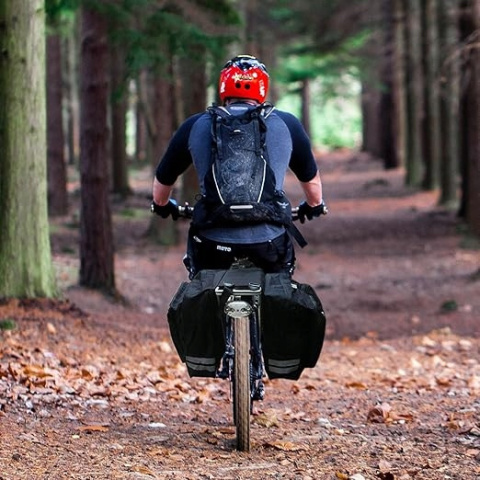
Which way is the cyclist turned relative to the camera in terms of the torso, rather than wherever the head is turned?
away from the camera

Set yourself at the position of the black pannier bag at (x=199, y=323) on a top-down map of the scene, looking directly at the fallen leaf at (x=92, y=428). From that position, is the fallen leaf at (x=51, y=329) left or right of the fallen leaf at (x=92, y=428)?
right

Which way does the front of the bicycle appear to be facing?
away from the camera

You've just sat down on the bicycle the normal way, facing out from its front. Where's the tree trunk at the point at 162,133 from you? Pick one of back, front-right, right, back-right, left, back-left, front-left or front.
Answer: front

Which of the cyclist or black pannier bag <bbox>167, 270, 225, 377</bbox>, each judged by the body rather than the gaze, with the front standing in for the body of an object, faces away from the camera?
the cyclist

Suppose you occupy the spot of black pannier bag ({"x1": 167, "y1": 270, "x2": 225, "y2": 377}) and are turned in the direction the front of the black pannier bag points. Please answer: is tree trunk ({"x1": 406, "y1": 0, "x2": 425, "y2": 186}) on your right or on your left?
on your right

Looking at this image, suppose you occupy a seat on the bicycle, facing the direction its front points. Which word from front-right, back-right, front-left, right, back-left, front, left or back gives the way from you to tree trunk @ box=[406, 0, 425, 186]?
front

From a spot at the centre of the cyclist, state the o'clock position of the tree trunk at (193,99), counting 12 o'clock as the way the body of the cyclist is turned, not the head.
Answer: The tree trunk is roughly at 12 o'clock from the cyclist.

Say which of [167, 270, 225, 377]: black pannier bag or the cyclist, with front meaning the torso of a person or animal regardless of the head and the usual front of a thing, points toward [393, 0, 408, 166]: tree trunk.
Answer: the cyclist

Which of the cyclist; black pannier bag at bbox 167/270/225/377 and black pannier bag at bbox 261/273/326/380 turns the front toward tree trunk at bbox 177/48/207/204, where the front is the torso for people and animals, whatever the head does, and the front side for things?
the cyclist

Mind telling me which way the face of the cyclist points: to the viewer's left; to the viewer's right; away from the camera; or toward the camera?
away from the camera
